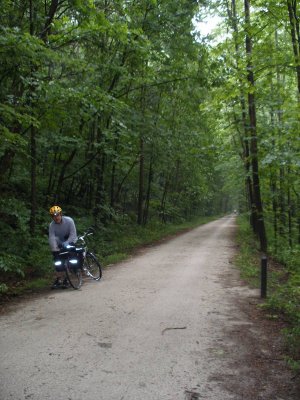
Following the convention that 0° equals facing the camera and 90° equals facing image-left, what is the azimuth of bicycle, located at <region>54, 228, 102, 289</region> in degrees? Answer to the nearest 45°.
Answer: approximately 225°
